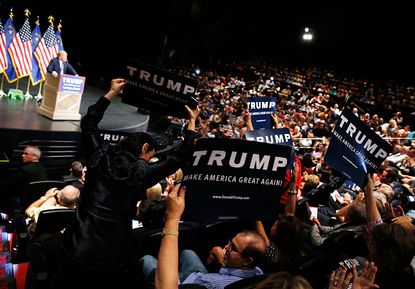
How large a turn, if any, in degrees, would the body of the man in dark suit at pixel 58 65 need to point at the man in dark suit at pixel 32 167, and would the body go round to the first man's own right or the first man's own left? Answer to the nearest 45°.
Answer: approximately 45° to the first man's own right

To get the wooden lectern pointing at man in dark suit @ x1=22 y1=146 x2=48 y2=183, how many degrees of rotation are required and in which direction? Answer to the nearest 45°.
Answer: approximately 45° to its right

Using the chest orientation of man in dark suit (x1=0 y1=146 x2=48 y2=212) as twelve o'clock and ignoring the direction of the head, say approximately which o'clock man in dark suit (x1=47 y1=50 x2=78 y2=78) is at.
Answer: man in dark suit (x1=47 y1=50 x2=78 y2=78) is roughly at 3 o'clock from man in dark suit (x1=0 y1=146 x2=48 y2=212).

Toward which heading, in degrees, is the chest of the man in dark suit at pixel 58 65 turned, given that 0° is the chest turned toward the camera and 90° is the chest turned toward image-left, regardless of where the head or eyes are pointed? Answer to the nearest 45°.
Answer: approximately 315°

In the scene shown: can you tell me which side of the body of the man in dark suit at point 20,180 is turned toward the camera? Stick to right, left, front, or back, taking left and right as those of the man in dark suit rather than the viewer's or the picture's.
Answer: left

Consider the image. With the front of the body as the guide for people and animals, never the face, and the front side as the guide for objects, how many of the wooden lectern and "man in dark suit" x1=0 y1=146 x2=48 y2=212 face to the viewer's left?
1

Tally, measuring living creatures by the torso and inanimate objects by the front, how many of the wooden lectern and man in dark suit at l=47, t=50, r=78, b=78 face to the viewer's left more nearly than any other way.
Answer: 0

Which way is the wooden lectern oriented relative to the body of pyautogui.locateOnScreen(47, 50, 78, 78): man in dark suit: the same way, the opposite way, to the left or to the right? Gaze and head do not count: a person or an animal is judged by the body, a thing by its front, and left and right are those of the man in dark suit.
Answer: the same way

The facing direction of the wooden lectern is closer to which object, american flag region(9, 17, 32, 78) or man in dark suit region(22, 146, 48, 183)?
the man in dark suit

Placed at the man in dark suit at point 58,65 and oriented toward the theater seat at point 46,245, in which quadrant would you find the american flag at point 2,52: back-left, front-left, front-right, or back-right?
back-right

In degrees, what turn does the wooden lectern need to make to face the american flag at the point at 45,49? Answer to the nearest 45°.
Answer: approximately 135° to its left

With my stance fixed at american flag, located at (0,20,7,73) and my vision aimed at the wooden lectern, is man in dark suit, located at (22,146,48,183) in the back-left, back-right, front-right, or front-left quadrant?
front-right

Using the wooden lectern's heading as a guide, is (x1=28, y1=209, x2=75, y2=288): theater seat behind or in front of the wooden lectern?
in front

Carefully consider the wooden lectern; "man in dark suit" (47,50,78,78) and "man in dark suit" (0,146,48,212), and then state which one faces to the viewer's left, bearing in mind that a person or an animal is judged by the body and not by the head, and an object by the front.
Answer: "man in dark suit" (0,146,48,212)
